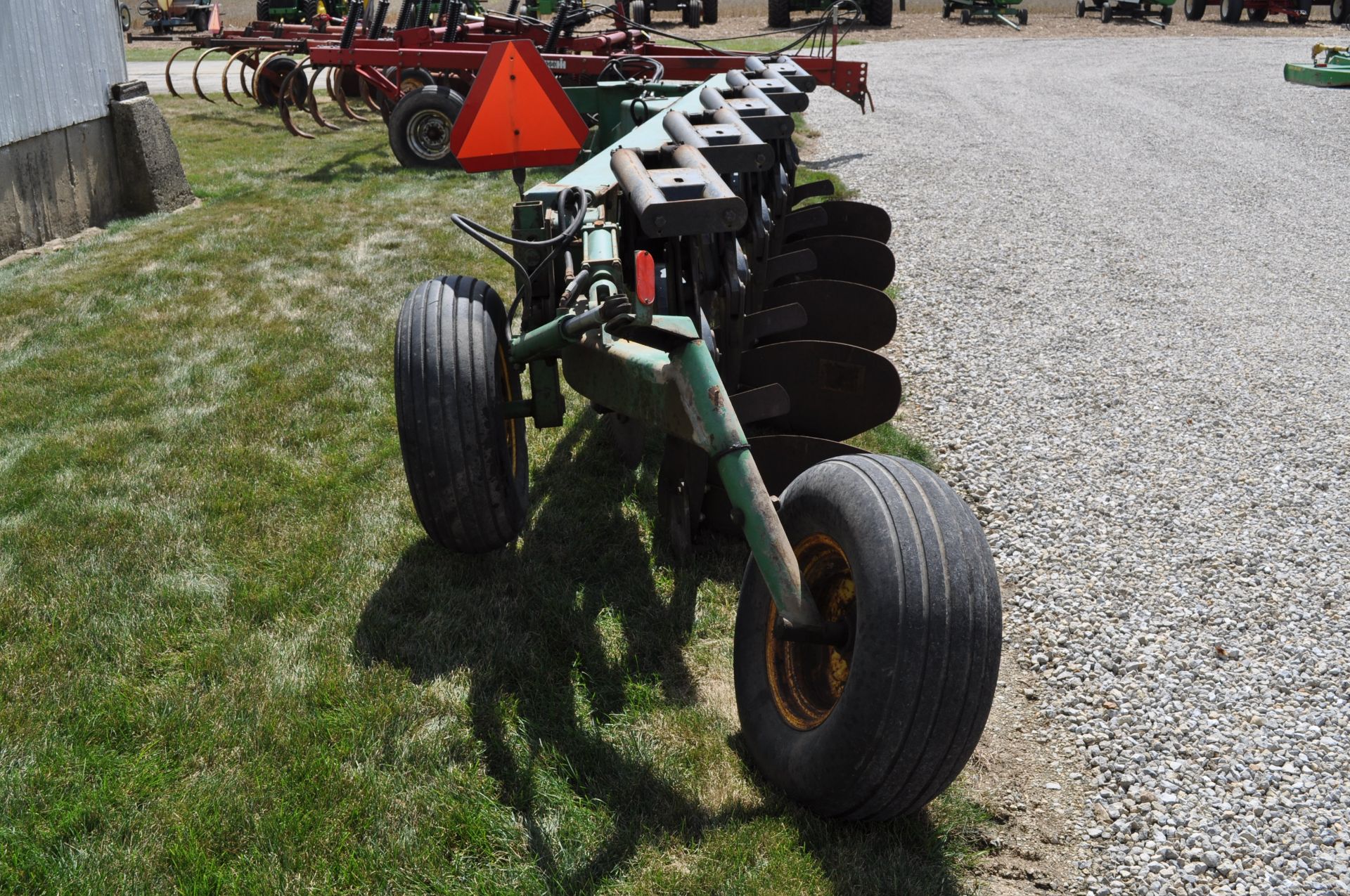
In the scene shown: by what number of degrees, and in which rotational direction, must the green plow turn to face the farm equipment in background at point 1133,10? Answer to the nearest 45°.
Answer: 0° — it already faces it

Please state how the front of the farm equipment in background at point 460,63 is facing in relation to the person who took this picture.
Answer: facing to the right of the viewer

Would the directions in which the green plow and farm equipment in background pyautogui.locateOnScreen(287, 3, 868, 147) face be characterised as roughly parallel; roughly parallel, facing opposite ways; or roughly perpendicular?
roughly perpendicular

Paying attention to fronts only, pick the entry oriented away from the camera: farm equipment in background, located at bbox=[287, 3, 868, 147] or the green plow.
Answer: the green plow

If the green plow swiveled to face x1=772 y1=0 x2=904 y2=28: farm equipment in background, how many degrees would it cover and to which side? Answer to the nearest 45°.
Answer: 0° — it already faces it

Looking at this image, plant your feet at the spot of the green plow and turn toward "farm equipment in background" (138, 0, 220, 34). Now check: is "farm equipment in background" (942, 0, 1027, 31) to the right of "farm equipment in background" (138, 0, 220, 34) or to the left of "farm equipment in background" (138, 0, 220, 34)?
right

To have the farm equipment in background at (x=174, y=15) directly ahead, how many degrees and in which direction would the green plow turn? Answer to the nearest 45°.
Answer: approximately 45° to its left

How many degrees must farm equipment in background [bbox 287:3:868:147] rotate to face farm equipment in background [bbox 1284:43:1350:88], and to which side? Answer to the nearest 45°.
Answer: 0° — it already faces it

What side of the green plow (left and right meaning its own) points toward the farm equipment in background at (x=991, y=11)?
front

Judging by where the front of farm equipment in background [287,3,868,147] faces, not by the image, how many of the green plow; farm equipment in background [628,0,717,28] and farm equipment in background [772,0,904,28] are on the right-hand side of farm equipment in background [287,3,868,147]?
1

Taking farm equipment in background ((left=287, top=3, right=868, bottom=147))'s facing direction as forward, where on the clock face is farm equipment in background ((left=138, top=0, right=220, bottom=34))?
farm equipment in background ((left=138, top=0, right=220, bottom=34)) is roughly at 8 o'clock from farm equipment in background ((left=287, top=3, right=868, bottom=147)).

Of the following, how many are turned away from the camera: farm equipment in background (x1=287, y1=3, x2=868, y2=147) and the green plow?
1

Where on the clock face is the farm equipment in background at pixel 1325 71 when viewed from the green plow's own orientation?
The farm equipment in background is roughly at 1 o'clock from the green plow.

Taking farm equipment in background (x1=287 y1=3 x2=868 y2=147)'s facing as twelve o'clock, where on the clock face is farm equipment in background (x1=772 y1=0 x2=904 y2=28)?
farm equipment in background (x1=772 y1=0 x2=904 y2=28) is roughly at 10 o'clock from farm equipment in background (x1=287 y1=3 x2=868 y2=147).

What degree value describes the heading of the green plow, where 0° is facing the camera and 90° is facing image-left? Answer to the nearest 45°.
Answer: approximately 180°

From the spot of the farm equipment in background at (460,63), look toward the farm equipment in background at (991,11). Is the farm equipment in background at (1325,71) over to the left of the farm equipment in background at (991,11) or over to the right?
right

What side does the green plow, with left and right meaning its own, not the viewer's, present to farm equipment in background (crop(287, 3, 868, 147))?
front
